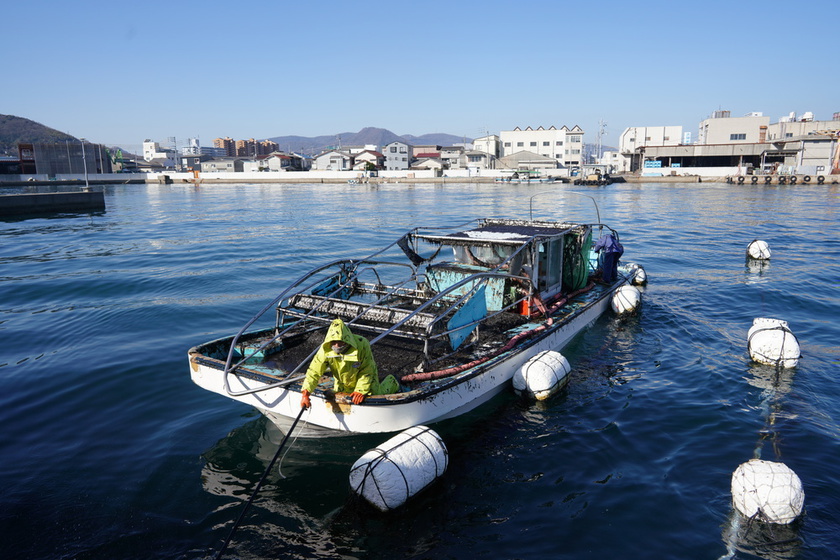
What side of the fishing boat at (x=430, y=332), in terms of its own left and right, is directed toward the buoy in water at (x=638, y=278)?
back

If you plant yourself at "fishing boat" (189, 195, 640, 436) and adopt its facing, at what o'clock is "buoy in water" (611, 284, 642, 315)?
The buoy in water is roughly at 6 o'clock from the fishing boat.

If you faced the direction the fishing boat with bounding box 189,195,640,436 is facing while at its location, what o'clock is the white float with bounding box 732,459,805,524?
The white float is roughly at 9 o'clock from the fishing boat.

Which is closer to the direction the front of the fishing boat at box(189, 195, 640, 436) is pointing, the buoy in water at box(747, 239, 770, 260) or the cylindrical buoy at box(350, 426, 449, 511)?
the cylindrical buoy

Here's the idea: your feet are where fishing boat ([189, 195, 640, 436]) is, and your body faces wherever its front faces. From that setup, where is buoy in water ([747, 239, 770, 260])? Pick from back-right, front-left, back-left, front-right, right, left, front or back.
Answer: back

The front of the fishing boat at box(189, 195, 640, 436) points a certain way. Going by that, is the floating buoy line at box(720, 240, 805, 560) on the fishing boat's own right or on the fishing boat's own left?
on the fishing boat's own left

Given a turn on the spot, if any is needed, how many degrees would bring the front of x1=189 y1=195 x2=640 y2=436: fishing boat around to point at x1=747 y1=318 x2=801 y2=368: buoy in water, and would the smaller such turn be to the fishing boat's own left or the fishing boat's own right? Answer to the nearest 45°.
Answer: approximately 135° to the fishing boat's own left
